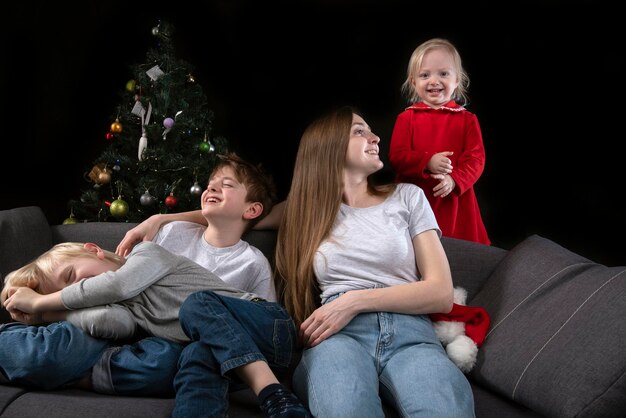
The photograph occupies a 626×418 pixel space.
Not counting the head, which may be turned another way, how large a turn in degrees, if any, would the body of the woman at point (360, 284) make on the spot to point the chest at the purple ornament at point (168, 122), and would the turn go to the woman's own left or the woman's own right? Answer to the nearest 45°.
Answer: approximately 135° to the woman's own right

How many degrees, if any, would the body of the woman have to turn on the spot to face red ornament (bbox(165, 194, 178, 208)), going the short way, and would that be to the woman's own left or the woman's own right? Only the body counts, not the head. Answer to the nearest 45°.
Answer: approximately 135° to the woman's own right

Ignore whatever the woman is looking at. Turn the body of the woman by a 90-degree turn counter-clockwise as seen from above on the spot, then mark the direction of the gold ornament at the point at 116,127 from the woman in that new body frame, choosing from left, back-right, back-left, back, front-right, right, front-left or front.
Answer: back-left

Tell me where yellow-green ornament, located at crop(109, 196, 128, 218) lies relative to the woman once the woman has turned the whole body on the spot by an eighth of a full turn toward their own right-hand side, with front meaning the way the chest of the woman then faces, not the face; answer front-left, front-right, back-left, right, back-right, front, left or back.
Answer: right

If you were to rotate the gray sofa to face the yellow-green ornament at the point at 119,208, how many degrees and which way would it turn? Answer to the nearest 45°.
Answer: approximately 135° to its right

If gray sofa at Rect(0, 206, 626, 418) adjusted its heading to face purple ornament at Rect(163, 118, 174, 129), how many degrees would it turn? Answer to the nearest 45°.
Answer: approximately 135° to its right

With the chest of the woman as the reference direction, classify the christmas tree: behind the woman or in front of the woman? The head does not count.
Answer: behind

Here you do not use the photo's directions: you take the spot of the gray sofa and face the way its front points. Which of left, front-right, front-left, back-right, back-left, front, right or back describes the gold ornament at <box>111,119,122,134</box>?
back-right

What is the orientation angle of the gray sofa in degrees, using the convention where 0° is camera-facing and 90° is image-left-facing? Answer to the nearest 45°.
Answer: approximately 0°
